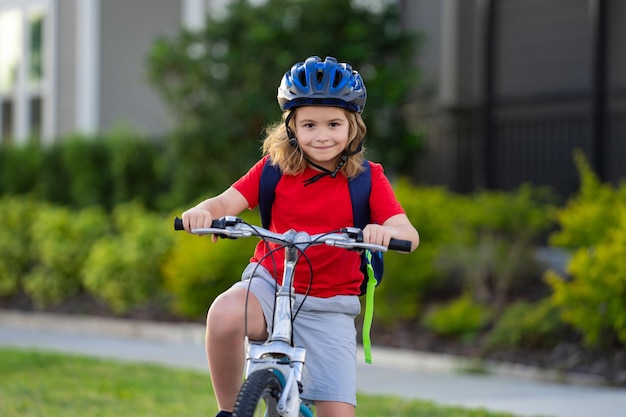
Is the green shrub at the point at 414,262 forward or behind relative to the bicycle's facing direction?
behind

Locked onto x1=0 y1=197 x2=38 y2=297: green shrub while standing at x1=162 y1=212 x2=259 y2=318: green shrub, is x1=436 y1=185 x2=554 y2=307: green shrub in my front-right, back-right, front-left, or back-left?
back-right

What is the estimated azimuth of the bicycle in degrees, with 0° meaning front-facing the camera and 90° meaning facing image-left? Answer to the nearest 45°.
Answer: approximately 0°

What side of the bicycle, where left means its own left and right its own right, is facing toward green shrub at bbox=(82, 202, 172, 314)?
back

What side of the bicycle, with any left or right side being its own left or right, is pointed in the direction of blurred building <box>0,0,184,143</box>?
back

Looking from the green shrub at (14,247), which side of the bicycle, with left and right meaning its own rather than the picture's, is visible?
back

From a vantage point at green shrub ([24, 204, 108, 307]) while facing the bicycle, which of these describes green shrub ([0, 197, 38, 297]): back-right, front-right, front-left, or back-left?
back-right

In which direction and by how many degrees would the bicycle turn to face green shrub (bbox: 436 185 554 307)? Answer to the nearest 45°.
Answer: approximately 180°

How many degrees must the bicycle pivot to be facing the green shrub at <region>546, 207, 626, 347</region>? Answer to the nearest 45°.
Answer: approximately 135° to its left
